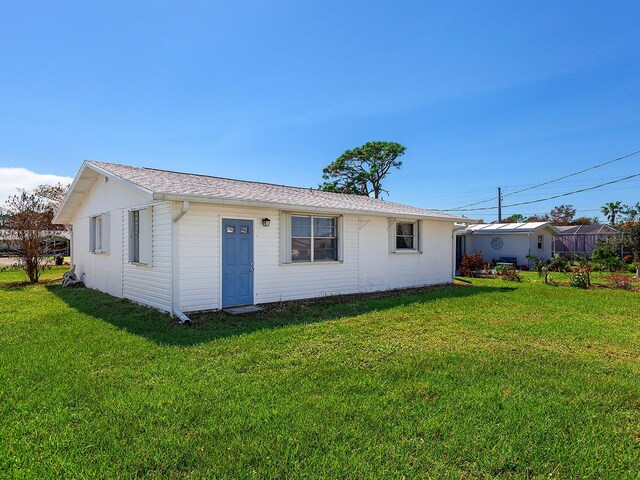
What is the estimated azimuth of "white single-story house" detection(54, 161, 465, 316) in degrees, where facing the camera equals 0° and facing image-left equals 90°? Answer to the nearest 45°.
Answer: approximately 315°

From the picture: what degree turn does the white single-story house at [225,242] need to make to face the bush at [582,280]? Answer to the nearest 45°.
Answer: approximately 45° to its left

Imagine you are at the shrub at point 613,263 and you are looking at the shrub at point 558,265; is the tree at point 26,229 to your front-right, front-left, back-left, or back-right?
front-left

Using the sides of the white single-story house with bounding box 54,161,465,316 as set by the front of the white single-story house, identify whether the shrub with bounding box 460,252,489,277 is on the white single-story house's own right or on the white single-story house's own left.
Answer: on the white single-story house's own left

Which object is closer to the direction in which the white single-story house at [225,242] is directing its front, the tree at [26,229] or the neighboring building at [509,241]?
the neighboring building

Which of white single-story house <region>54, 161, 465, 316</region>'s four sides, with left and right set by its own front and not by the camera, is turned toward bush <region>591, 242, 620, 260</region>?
left

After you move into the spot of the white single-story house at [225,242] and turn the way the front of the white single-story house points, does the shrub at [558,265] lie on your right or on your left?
on your left

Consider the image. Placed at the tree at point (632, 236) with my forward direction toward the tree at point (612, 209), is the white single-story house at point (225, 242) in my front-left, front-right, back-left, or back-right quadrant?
back-left

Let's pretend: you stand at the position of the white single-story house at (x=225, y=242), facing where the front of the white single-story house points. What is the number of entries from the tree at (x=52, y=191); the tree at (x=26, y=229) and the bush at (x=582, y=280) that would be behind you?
2

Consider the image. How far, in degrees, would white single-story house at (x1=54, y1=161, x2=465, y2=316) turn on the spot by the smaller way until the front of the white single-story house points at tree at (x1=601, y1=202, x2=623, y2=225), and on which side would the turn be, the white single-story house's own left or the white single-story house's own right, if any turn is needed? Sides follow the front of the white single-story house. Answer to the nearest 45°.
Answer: approximately 90° to the white single-story house's own left

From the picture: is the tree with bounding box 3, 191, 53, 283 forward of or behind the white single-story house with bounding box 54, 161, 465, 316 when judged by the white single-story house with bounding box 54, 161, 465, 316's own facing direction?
behind
